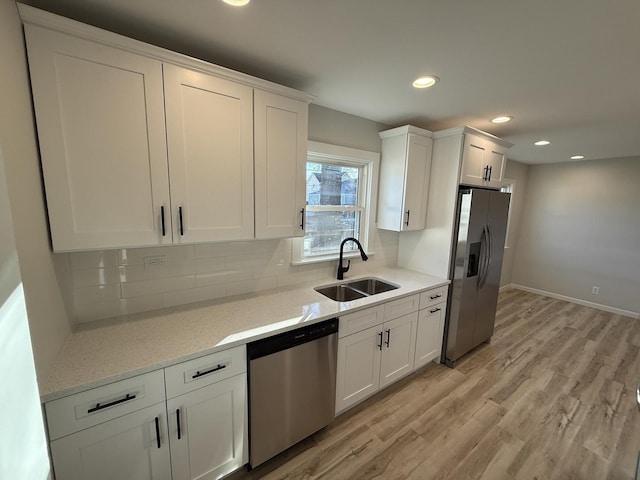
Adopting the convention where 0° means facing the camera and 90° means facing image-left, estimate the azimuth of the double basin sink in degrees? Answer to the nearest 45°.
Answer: approximately 315°

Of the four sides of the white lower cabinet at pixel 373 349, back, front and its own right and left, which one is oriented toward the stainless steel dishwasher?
right

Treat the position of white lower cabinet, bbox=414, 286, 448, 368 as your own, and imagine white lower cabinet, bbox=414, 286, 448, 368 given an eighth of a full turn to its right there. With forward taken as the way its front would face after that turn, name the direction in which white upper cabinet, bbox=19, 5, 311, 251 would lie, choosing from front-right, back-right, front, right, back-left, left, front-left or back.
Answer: front-right

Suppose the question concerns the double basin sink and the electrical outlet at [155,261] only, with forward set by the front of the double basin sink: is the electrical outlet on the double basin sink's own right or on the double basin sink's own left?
on the double basin sink's own right

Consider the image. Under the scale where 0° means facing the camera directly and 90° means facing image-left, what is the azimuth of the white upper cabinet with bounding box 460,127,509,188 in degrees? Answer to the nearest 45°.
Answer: approximately 315°

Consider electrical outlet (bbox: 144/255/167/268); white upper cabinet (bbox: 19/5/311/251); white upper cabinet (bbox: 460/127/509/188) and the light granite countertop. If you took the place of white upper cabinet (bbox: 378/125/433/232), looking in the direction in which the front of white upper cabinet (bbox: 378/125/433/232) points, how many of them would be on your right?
3

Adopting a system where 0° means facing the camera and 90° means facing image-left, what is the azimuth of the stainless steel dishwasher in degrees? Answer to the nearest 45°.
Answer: approximately 315°

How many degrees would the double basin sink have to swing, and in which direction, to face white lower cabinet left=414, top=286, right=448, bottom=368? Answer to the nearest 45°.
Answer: approximately 45° to its left

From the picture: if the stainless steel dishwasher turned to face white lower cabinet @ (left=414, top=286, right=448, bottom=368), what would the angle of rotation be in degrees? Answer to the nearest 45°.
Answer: approximately 90° to its left

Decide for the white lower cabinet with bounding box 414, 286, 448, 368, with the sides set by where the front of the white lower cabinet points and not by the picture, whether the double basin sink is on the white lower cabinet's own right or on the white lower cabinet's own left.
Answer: on the white lower cabinet's own right

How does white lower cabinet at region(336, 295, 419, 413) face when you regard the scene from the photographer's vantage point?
facing the viewer and to the right of the viewer
